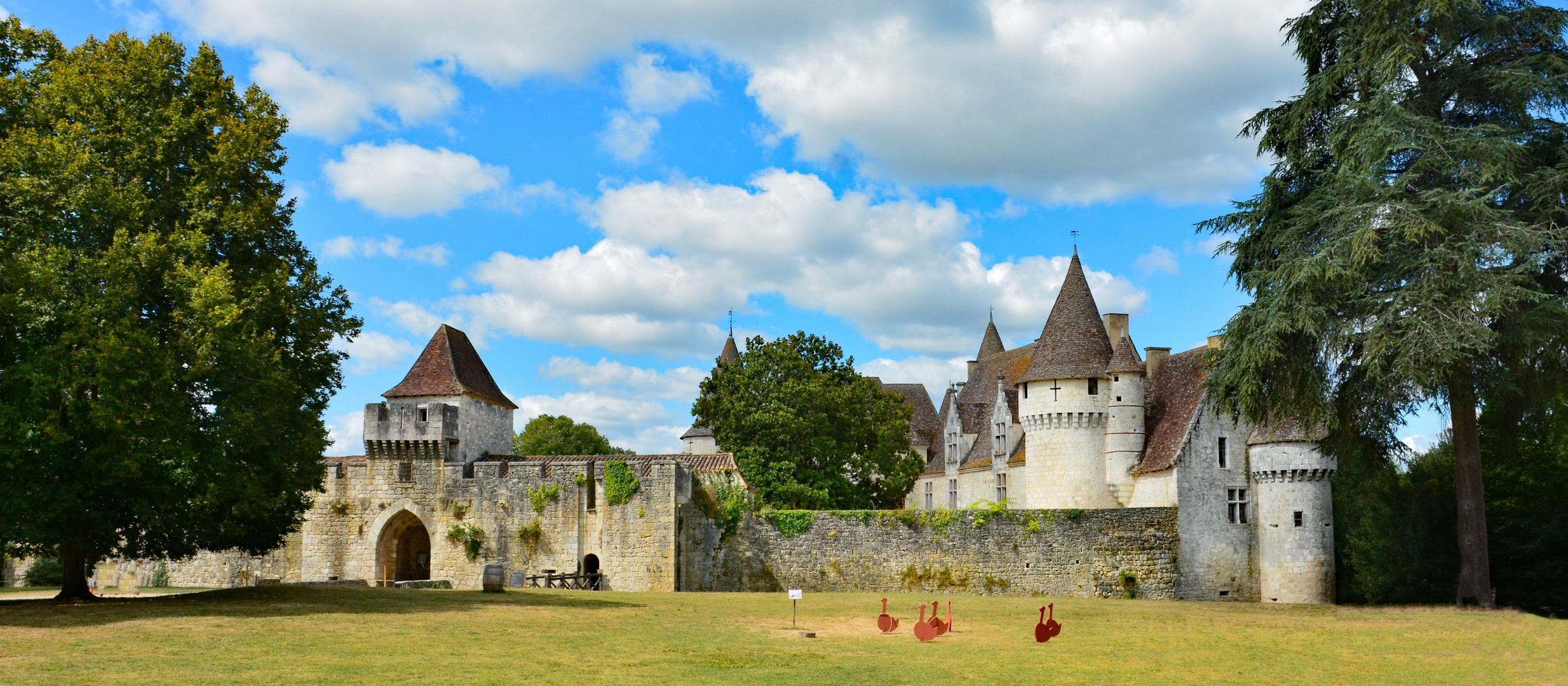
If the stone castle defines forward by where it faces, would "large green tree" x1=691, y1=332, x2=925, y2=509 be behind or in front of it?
behind

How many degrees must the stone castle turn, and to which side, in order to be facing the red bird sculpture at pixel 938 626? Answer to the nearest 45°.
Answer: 0° — it already faces it

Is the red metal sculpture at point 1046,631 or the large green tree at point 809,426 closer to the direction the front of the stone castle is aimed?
the red metal sculpture

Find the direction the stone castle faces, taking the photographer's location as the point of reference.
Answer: facing the viewer

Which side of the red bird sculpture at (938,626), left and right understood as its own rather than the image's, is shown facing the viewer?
left

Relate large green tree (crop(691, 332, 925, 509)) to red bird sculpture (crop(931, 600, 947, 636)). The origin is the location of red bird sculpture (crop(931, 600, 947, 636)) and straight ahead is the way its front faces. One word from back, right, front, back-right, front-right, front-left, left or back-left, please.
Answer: right

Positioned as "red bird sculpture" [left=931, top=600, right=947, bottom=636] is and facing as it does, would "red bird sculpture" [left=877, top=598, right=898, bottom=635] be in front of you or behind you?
in front

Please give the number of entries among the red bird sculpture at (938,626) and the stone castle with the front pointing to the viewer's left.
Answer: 1

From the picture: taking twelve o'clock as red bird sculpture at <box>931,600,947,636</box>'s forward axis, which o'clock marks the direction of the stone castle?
The stone castle is roughly at 3 o'clock from the red bird sculpture.

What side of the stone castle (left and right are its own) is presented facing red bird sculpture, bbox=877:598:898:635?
front
